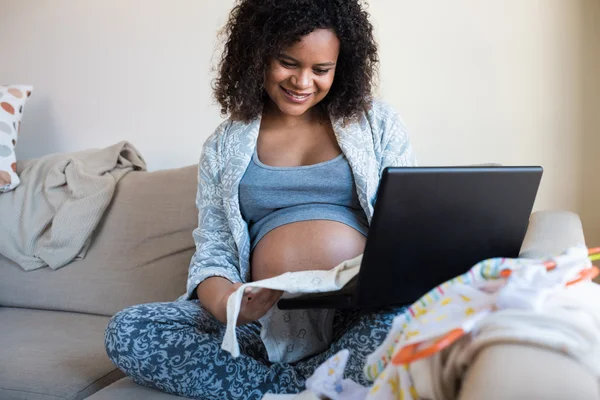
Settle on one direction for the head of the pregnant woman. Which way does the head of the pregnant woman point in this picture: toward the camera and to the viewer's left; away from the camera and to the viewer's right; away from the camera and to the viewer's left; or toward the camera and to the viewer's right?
toward the camera and to the viewer's right

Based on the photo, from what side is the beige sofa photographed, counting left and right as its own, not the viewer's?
front
